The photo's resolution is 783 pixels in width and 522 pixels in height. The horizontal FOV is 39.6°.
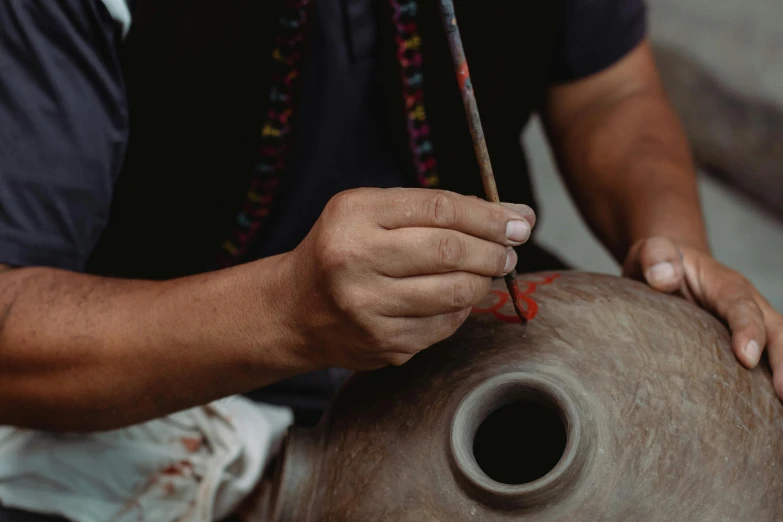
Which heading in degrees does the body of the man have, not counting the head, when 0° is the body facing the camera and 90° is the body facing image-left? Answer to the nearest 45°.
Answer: approximately 315°
